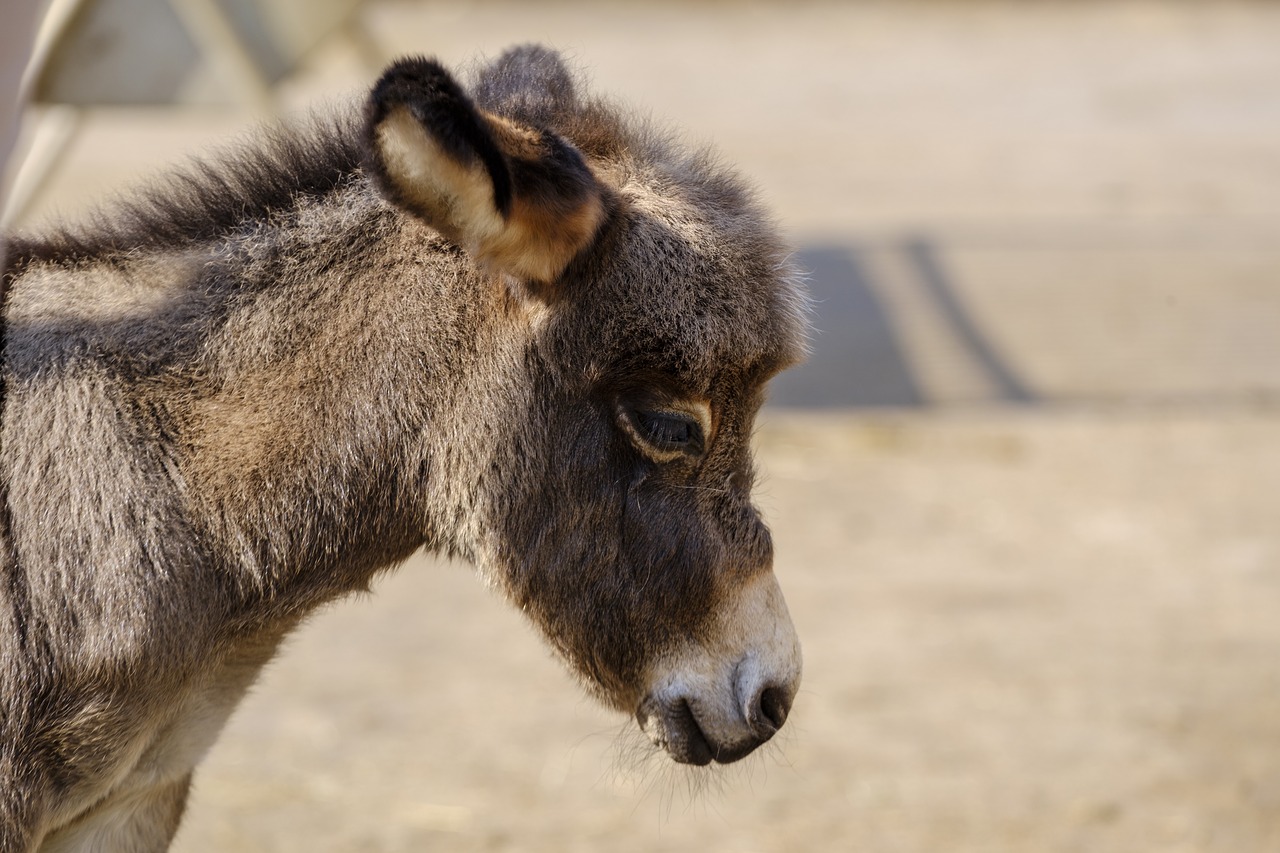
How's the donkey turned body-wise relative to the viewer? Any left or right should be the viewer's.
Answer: facing to the right of the viewer
